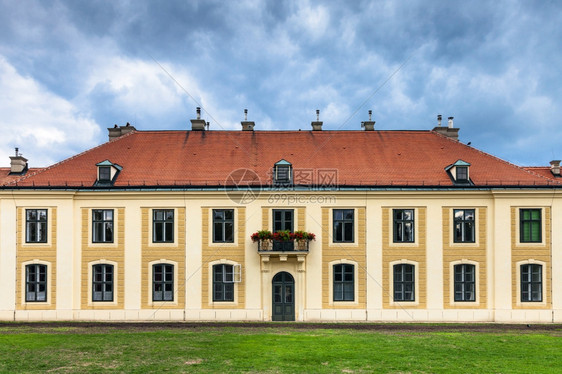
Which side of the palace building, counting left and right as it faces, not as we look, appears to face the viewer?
front
